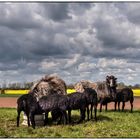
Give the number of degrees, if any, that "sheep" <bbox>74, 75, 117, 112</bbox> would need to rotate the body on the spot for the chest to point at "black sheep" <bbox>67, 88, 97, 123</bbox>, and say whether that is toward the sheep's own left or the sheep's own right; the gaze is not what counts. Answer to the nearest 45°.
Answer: approximately 45° to the sheep's own right

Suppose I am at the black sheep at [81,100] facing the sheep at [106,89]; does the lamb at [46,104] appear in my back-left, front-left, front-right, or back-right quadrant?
back-left

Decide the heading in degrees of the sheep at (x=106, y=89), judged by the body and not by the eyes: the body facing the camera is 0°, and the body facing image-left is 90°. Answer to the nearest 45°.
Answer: approximately 315°
